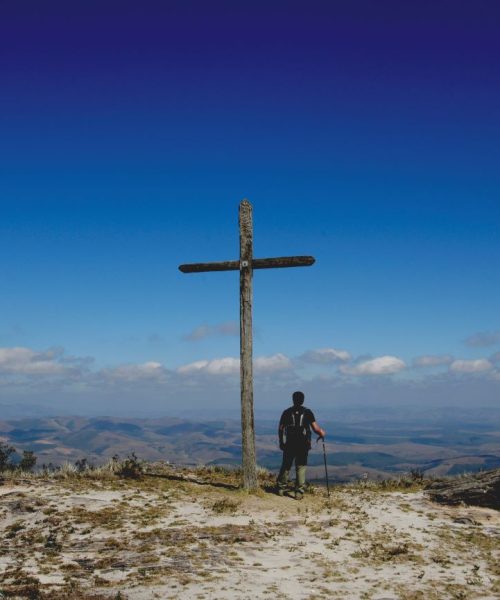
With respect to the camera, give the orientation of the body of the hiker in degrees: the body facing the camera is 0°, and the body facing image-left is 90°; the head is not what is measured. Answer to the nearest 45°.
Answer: approximately 180°

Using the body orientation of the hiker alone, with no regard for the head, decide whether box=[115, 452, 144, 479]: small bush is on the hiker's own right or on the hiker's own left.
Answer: on the hiker's own left
